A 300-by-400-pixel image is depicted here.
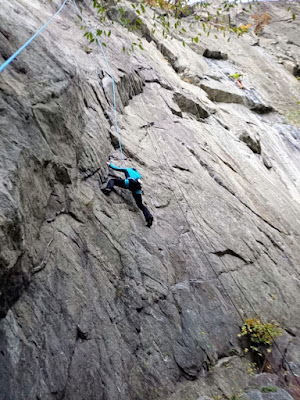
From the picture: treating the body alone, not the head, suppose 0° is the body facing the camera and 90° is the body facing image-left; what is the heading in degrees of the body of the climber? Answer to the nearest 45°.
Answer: approximately 135°
